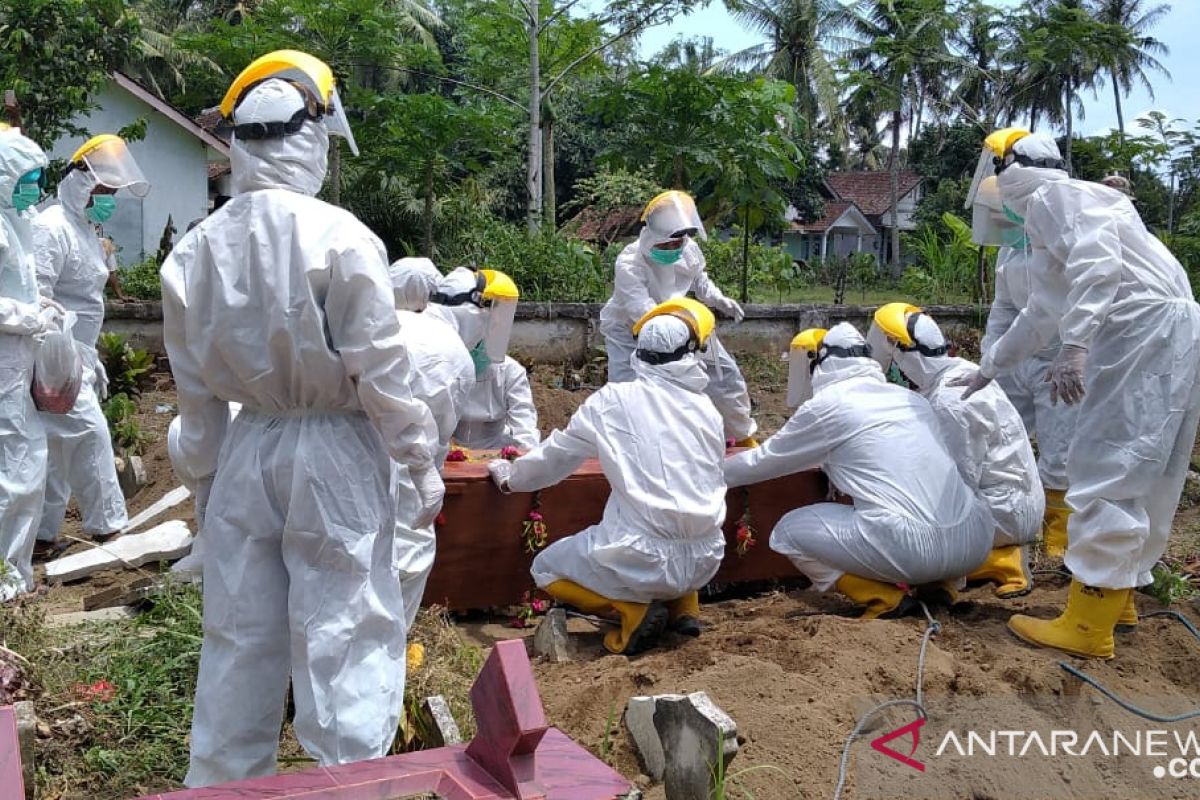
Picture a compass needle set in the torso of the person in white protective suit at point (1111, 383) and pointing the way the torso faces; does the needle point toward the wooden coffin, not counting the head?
yes

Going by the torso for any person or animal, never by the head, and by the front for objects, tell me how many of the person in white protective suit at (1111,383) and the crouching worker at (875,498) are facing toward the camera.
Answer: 0

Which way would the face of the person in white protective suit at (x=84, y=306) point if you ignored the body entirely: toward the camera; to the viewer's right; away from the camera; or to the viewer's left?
to the viewer's right

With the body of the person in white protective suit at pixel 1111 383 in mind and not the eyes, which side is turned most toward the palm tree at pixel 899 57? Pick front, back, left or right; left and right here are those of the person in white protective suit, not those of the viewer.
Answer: right

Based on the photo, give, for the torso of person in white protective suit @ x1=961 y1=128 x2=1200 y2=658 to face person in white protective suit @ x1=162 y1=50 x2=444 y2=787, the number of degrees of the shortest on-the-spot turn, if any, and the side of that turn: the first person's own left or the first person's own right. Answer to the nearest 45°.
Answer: approximately 45° to the first person's own left

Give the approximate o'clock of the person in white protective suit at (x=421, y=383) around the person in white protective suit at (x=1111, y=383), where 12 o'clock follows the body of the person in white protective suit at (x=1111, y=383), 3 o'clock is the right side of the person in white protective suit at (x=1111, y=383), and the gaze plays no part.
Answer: the person in white protective suit at (x=421, y=383) is roughly at 11 o'clock from the person in white protective suit at (x=1111, y=383).

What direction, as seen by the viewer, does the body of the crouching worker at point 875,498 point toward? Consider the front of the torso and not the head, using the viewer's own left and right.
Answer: facing away from the viewer and to the left of the viewer

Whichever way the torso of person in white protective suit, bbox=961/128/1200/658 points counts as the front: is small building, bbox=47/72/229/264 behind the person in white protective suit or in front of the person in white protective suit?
in front

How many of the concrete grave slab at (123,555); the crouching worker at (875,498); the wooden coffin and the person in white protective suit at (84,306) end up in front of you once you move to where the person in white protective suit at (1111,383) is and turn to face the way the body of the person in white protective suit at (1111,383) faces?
4

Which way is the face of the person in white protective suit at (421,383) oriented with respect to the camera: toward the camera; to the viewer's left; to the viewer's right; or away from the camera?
away from the camera

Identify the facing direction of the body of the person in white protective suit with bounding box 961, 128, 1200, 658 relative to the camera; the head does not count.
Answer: to the viewer's left

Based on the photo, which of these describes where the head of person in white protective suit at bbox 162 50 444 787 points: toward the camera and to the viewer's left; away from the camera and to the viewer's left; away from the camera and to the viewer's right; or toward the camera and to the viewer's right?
away from the camera and to the viewer's right

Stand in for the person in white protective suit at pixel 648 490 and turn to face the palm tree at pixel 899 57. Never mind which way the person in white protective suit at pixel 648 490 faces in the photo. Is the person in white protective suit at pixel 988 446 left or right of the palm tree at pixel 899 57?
right
